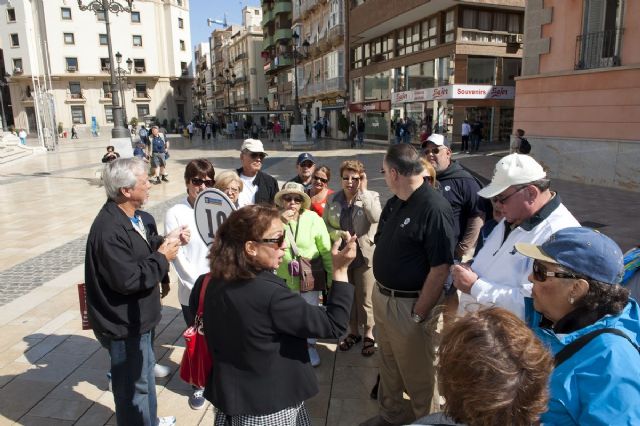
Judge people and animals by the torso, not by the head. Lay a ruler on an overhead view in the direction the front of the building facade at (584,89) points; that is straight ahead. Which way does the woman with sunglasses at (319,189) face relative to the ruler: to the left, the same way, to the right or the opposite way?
to the left

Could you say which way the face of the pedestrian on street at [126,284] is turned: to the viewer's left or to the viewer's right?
to the viewer's right

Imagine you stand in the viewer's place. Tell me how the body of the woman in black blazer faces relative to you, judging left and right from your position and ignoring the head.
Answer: facing away from the viewer and to the right of the viewer

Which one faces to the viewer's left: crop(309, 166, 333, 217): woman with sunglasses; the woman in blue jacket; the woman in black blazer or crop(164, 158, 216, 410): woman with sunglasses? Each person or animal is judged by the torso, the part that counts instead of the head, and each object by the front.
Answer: the woman in blue jacket

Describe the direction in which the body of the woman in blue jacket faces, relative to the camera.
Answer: to the viewer's left

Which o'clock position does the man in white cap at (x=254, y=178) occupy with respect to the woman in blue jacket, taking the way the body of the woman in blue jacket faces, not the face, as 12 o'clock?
The man in white cap is roughly at 1 o'clock from the woman in blue jacket.

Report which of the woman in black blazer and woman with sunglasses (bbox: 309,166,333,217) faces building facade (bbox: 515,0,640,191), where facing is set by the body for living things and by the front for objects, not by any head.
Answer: the woman in black blazer

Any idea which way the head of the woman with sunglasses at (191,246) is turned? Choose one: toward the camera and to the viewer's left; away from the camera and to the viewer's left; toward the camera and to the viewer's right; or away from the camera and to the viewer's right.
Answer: toward the camera and to the viewer's right

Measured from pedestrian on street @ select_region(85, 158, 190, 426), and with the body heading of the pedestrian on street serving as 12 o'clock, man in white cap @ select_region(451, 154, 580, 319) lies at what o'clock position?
The man in white cap is roughly at 1 o'clock from the pedestrian on street.
